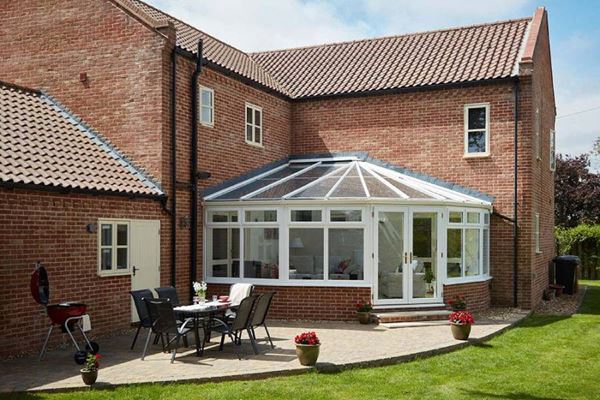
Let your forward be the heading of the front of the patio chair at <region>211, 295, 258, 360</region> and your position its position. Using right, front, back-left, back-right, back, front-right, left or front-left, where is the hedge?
right

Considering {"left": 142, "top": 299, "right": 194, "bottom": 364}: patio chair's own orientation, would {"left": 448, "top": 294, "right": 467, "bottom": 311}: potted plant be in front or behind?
in front

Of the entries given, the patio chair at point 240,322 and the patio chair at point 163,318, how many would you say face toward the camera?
0

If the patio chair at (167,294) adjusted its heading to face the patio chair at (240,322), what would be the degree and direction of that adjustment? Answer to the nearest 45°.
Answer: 0° — it already faces it

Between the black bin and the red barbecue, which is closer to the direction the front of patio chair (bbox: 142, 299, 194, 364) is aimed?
the black bin

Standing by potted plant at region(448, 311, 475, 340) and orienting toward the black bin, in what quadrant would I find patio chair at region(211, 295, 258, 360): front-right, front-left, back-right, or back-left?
back-left

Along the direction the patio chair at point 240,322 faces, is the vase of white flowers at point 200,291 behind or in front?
in front

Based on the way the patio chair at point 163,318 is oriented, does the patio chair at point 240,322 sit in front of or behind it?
in front

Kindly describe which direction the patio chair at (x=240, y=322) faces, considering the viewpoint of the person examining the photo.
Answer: facing away from the viewer and to the left of the viewer

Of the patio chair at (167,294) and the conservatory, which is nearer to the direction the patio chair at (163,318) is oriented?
the conservatory

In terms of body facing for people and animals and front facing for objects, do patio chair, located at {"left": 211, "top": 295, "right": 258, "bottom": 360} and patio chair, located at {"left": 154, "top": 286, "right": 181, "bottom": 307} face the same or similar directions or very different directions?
very different directions

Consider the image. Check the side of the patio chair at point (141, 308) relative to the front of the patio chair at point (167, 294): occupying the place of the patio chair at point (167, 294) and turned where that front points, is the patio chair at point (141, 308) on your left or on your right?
on your right

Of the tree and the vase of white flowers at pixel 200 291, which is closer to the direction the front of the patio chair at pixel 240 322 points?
the vase of white flowers

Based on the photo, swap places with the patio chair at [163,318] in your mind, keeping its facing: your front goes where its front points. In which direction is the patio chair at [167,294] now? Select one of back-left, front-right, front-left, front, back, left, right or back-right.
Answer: front-left

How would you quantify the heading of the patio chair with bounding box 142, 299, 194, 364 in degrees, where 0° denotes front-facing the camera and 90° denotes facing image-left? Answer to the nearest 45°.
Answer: approximately 225°
